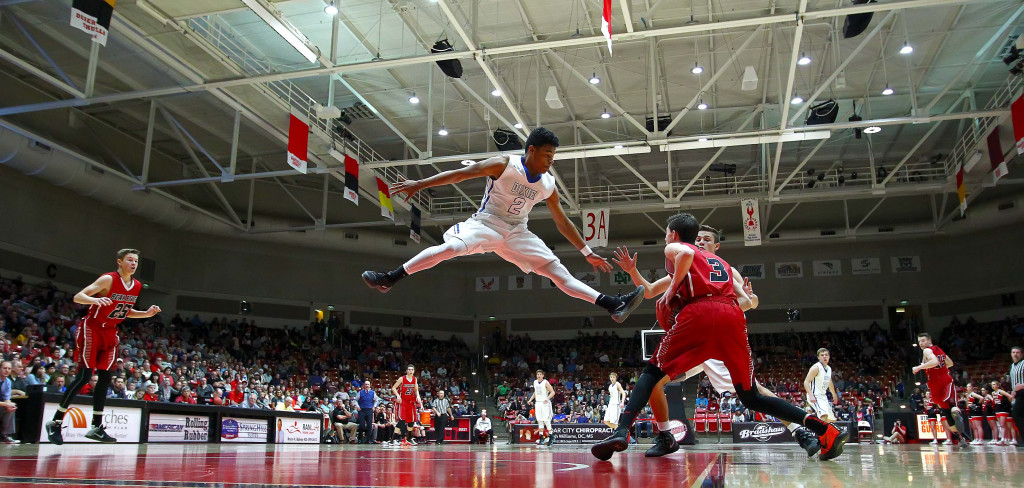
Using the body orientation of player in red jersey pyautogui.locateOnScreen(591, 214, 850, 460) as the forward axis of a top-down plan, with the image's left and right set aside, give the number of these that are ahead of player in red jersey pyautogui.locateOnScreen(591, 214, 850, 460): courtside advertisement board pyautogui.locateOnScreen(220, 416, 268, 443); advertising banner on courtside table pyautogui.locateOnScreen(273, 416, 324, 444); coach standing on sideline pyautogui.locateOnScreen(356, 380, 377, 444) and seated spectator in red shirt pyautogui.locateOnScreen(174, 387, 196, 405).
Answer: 4

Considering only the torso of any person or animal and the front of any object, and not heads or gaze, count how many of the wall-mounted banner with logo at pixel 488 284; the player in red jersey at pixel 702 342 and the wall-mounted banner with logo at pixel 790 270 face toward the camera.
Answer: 2

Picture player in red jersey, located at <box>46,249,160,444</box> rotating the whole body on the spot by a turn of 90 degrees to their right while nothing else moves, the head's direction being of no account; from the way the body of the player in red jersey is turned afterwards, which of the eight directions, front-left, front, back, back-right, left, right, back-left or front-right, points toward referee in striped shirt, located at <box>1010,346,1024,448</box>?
back-left

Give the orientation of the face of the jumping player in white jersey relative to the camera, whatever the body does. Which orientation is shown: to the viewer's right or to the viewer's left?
to the viewer's right

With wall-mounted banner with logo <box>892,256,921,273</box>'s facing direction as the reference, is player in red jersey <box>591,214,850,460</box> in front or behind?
in front

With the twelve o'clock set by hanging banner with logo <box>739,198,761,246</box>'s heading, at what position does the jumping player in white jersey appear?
The jumping player in white jersey is roughly at 12 o'clock from the hanging banner with logo.

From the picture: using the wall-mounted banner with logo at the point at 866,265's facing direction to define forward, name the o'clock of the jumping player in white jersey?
The jumping player in white jersey is roughly at 12 o'clock from the wall-mounted banner with logo.

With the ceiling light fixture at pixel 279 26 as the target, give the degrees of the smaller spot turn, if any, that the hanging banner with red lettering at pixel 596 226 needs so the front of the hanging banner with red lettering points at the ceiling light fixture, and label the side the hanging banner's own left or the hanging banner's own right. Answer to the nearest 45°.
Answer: approximately 45° to the hanging banner's own right

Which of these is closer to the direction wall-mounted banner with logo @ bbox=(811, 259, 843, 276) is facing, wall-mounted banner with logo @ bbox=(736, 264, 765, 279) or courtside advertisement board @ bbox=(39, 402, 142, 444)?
the courtside advertisement board

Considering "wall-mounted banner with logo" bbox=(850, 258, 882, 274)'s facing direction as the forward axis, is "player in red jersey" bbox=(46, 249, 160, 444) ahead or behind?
ahead

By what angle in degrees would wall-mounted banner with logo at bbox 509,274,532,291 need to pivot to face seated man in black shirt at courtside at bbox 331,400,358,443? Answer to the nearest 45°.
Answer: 0° — it already faces them

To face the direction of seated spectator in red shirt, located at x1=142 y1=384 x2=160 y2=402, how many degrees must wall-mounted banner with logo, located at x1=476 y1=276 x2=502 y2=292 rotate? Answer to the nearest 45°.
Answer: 0° — it already faces them

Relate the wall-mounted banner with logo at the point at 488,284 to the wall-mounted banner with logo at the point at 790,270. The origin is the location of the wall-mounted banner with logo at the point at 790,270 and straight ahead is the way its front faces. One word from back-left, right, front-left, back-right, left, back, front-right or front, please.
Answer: right

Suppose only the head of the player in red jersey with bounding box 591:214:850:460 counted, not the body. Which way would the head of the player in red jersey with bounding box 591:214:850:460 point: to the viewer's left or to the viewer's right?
to the viewer's left
